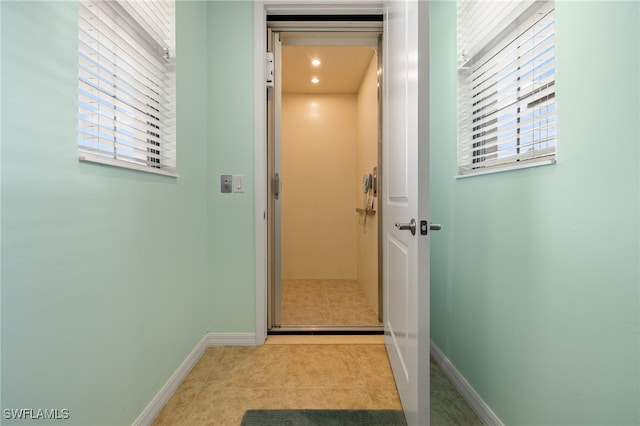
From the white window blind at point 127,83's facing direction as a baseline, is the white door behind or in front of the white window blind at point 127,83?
in front

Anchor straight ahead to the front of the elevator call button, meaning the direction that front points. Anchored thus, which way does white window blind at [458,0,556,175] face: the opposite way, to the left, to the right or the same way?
to the right

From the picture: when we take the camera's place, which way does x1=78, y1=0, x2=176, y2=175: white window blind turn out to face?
facing the viewer and to the right of the viewer

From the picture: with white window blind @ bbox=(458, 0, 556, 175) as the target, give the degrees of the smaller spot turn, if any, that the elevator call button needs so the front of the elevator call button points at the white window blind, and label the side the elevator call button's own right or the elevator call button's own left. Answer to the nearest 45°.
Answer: approximately 45° to the elevator call button's own left

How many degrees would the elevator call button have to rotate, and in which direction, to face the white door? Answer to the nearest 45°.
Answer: approximately 45° to its left

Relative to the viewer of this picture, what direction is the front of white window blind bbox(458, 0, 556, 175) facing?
facing the viewer and to the left of the viewer

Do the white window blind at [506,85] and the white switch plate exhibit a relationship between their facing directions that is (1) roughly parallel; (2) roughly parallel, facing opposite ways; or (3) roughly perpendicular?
roughly perpendicular

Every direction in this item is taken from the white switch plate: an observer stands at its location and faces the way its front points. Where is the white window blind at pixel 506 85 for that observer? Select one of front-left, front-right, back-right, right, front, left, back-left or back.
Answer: front-left

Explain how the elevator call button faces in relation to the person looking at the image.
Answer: facing the viewer

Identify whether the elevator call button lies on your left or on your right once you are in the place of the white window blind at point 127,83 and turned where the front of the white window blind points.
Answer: on your left

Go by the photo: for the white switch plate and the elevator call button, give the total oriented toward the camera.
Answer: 2
